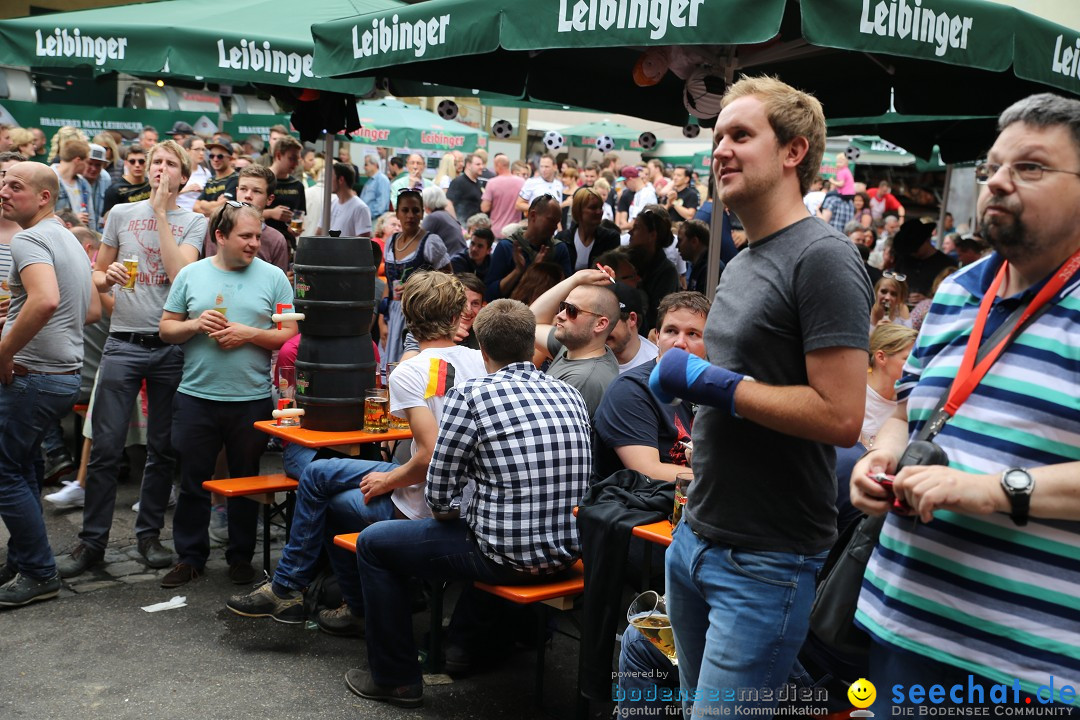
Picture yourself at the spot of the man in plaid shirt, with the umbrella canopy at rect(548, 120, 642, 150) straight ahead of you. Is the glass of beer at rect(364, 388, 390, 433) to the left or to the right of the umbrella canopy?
left

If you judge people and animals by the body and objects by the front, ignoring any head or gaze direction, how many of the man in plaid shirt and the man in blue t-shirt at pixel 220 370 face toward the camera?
1

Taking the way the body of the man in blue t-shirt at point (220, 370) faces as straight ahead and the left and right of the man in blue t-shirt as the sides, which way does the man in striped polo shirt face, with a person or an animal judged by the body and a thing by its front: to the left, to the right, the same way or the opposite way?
to the right

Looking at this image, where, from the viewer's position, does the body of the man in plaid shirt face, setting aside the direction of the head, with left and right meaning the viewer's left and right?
facing away from the viewer and to the left of the viewer

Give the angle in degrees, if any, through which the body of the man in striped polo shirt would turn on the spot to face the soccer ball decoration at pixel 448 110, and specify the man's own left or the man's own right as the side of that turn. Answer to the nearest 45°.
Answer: approximately 90° to the man's own right

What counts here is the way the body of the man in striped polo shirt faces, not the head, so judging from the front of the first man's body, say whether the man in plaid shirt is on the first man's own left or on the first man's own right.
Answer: on the first man's own right

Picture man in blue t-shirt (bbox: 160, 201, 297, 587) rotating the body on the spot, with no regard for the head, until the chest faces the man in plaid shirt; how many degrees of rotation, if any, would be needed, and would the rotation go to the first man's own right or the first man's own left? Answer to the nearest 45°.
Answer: approximately 45° to the first man's own left

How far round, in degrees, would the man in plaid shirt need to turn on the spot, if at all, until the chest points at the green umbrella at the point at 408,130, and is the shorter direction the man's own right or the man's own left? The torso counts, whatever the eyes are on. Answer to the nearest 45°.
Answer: approximately 45° to the man's own right
